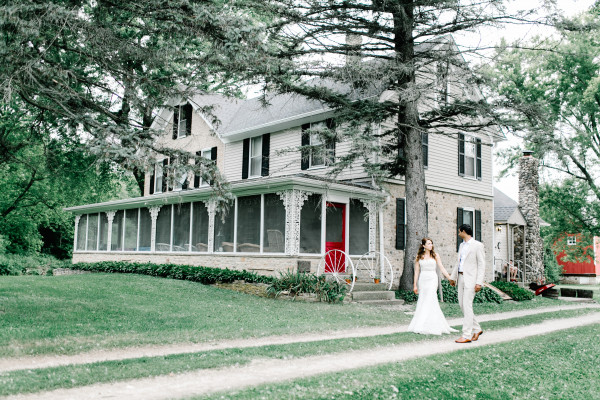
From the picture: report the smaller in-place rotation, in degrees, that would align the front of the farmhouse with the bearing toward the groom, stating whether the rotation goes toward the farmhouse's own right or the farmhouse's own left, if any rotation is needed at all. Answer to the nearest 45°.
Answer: approximately 45° to the farmhouse's own left

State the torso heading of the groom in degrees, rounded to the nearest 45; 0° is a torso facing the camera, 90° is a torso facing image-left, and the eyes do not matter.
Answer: approximately 45°

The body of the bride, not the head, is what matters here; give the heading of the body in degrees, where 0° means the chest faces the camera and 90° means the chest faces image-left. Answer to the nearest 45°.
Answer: approximately 0°

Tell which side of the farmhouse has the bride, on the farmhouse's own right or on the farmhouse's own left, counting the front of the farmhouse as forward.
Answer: on the farmhouse's own left

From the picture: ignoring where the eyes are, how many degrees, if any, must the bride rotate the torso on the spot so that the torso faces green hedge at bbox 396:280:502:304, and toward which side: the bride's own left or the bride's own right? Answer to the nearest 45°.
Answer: approximately 180°

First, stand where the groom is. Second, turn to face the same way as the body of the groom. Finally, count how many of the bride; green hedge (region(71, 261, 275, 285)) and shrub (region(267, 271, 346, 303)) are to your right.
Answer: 3

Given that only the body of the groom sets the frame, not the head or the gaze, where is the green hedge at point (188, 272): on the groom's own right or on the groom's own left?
on the groom's own right

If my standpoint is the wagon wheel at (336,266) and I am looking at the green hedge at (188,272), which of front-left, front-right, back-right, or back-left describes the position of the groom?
back-left
